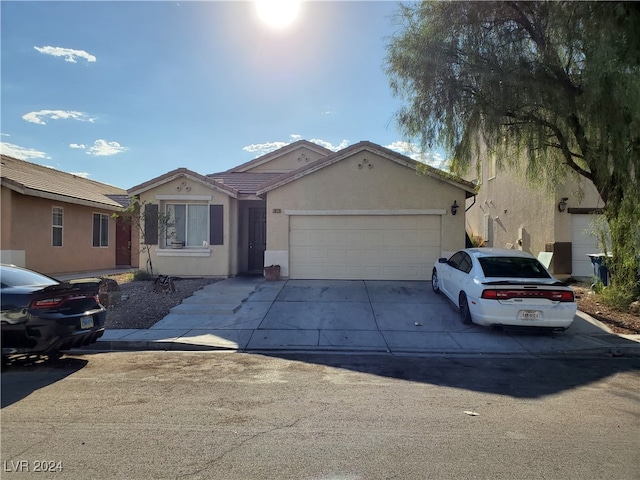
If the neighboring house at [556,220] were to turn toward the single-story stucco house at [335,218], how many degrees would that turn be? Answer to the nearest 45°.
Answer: approximately 45° to its right

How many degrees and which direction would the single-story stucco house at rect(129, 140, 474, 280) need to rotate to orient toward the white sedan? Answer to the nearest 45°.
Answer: approximately 45° to its left

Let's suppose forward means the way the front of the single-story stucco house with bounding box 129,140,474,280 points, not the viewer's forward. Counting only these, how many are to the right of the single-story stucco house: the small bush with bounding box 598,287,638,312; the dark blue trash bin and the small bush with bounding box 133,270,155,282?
1

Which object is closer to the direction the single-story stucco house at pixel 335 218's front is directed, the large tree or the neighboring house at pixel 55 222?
the large tree

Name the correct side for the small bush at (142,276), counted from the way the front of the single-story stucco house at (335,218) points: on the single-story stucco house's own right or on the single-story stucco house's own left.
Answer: on the single-story stucco house's own right

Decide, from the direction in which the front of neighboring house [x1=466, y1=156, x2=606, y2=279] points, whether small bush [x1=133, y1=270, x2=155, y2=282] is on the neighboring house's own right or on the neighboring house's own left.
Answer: on the neighboring house's own right

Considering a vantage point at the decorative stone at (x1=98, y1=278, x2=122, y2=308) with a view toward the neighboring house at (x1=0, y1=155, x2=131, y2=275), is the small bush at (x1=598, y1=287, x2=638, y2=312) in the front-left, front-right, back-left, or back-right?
back-right

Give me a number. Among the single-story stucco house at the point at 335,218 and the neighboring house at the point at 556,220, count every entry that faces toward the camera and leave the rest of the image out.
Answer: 2

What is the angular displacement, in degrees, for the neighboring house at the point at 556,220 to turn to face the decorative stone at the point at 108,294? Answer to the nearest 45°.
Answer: approximately 45° to its right

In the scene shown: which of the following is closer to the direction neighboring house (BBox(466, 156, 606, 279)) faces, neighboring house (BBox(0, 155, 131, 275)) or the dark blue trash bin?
the dark blue trash bin

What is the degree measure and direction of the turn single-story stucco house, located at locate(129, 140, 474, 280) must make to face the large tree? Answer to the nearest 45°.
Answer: approximately 45° to its left

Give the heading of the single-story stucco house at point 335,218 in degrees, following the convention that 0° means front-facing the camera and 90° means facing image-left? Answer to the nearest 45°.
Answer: approximately 0°
